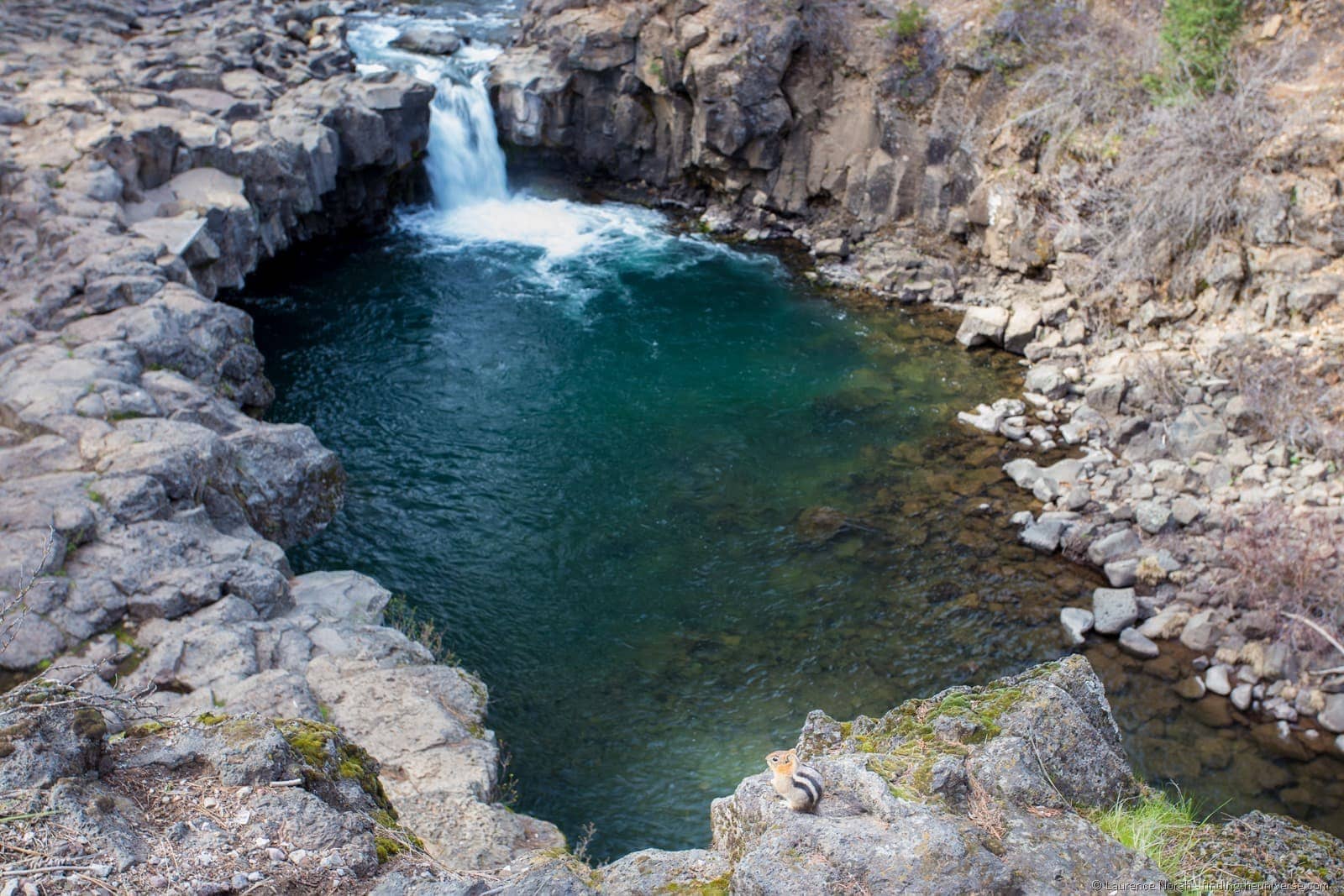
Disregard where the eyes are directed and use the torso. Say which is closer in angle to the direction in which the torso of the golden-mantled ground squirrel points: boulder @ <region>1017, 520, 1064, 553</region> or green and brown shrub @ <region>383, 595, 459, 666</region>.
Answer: the green and brown shrub

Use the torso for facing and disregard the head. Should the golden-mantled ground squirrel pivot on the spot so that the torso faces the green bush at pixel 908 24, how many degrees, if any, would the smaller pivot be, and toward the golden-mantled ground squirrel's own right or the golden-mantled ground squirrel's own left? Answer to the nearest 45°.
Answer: approximately 90° to the golden-mantled ground squirrel's own right

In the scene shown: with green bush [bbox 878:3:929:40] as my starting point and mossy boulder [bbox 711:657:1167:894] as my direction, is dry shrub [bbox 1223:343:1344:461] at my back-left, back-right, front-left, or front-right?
front-left

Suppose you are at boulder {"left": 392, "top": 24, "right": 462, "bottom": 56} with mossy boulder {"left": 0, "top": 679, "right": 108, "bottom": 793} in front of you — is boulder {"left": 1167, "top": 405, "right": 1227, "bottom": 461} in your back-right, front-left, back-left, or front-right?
front-left

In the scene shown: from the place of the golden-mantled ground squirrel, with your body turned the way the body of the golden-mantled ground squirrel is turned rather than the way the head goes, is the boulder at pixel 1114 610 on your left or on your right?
on your right

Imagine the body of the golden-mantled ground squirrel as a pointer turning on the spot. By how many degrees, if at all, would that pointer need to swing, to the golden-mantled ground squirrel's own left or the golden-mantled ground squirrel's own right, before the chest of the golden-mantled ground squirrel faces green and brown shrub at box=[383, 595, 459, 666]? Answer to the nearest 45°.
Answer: approximately 45° to the golden-mantled ground squirrel's own right

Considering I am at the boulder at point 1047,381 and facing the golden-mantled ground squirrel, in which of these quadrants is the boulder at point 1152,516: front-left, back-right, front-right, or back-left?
front-left

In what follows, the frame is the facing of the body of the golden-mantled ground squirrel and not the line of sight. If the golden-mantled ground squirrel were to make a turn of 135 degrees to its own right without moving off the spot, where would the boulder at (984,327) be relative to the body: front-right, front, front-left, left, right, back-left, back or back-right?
front-left

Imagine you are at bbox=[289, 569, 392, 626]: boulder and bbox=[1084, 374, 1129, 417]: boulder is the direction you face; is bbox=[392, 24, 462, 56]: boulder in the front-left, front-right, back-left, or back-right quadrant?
front-left

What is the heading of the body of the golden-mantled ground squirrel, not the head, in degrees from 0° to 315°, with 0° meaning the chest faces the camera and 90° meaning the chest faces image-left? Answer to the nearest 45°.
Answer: approximately 90°
